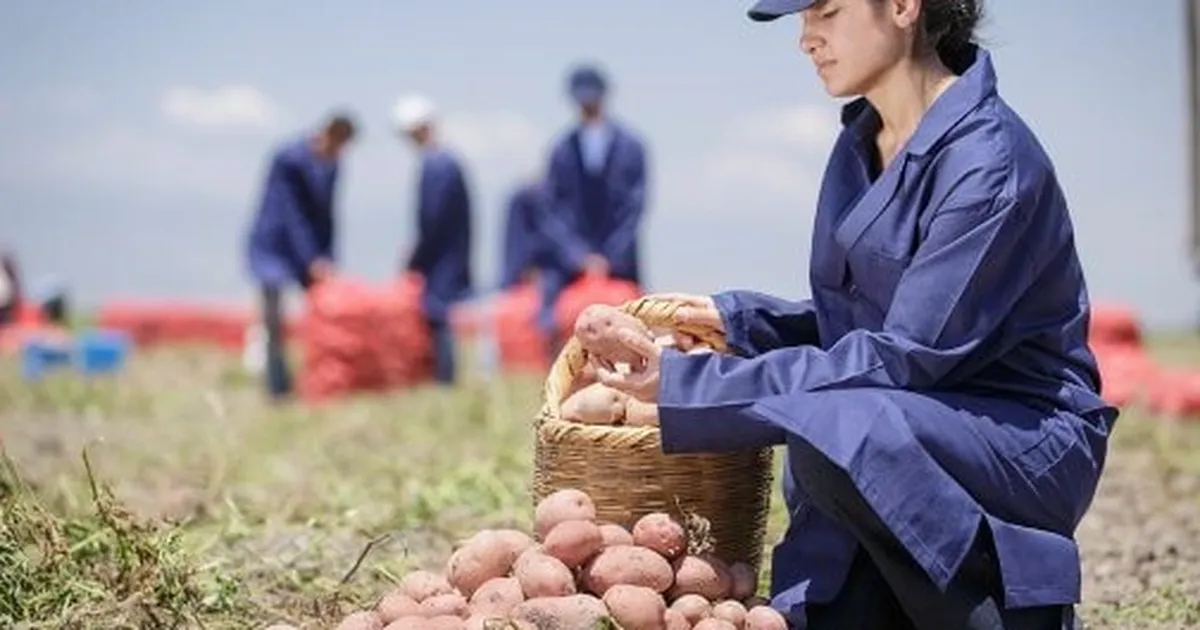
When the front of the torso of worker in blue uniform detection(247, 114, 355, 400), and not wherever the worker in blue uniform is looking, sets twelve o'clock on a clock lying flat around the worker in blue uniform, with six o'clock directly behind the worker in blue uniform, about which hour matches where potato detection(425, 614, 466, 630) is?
The potato is roughly at 3 o'clock from the worker in blue uniform.

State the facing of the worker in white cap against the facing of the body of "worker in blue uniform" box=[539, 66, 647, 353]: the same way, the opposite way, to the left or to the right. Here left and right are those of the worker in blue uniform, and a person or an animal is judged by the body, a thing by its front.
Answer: to the right

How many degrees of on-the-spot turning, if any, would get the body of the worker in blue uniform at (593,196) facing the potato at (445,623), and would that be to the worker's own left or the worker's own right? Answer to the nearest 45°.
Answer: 0° — they already face it

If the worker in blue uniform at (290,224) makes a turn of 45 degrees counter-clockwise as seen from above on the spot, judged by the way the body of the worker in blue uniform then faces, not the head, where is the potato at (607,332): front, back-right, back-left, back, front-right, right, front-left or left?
back-right

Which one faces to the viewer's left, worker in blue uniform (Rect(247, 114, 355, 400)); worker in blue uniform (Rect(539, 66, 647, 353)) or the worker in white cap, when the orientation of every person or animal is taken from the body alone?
the worker in white cap

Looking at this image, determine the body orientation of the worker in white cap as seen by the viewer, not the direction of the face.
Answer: to the viewer's left

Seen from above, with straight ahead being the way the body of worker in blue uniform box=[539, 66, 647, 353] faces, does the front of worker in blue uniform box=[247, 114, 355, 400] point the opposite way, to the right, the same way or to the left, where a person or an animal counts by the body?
to the left

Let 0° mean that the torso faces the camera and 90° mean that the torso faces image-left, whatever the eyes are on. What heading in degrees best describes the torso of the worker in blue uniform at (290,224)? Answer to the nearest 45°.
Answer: approximately 270°

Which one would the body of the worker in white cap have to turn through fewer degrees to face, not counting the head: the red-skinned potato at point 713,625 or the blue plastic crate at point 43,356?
the blue plastic crate

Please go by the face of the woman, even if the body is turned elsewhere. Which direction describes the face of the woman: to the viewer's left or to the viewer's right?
to the viewer's left

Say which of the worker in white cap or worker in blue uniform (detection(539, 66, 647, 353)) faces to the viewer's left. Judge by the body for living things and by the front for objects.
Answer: the worker in white cap

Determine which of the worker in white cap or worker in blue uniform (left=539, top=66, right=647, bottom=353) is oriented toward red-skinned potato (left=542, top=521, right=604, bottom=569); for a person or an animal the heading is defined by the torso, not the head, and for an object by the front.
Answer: the worker in blue uniform

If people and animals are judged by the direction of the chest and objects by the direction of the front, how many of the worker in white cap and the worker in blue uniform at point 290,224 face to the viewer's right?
1

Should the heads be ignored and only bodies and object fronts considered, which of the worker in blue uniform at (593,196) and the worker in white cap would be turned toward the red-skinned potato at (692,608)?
the worker in blue uniform
